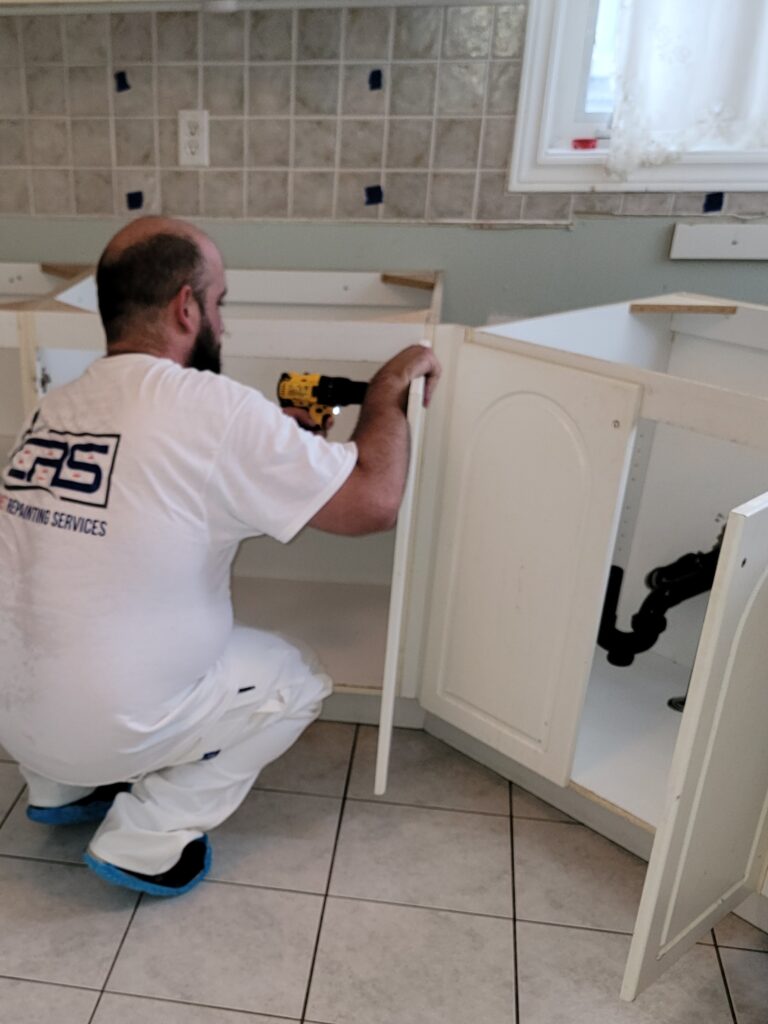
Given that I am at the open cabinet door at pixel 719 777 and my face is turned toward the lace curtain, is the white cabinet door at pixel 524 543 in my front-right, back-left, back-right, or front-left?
front-left

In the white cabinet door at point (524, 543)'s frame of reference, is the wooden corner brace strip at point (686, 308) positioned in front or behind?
behind

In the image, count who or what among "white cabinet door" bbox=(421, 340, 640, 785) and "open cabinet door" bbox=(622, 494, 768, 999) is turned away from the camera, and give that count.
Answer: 0

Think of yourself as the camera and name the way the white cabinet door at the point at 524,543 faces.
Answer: facing the viewer and to the left of the viewer

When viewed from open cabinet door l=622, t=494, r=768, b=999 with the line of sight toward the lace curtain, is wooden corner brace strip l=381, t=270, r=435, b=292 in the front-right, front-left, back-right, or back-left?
front-left

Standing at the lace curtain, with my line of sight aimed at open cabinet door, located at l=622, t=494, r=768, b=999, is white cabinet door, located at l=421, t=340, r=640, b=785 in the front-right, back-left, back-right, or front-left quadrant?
front-right
